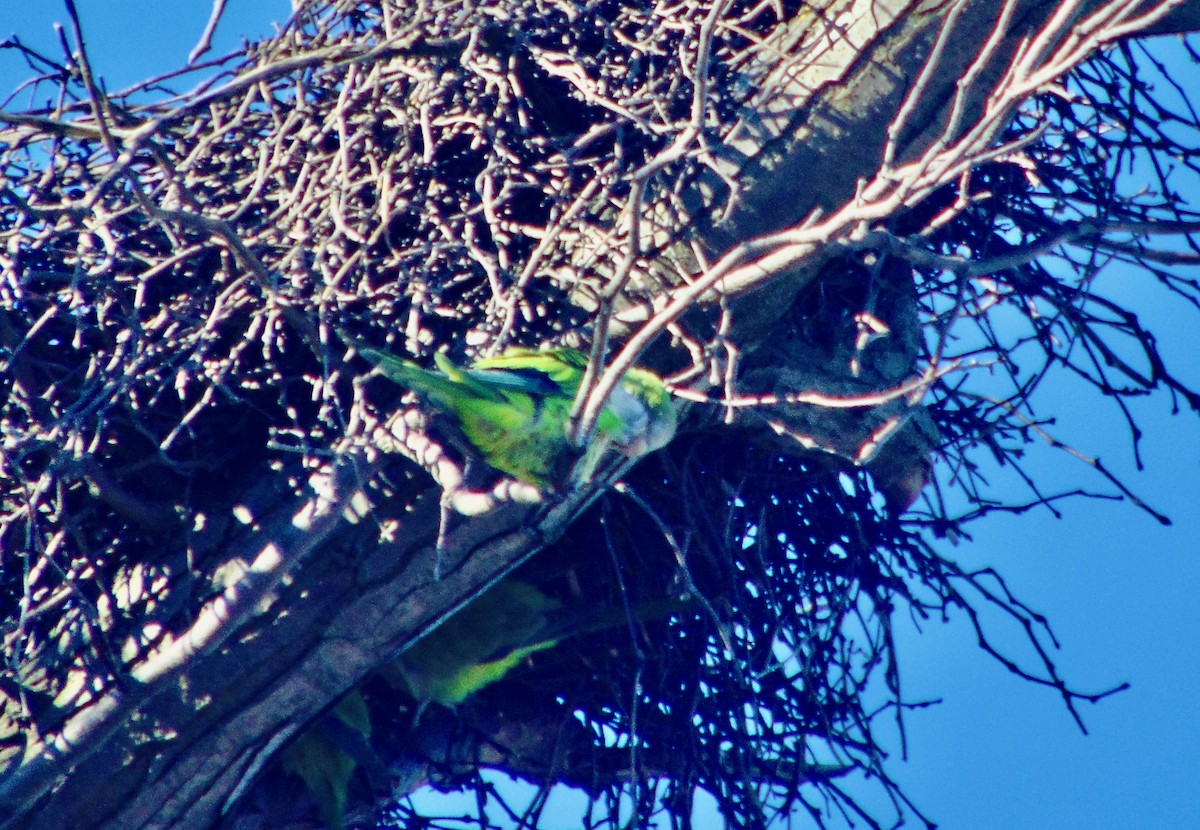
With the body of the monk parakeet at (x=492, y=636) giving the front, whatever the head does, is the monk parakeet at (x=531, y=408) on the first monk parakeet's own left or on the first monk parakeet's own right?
on the first monk parakeet's own left

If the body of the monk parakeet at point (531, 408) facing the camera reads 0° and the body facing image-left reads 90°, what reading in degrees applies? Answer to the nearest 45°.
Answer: approximately 270°
